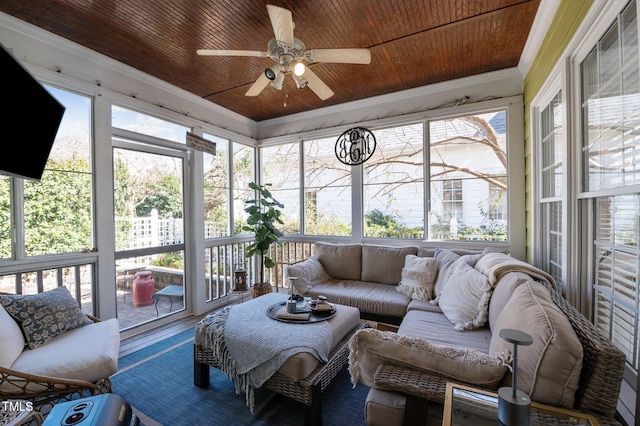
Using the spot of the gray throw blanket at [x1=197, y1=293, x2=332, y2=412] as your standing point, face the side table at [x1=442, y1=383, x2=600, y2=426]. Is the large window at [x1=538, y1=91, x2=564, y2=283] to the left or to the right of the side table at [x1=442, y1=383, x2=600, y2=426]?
left

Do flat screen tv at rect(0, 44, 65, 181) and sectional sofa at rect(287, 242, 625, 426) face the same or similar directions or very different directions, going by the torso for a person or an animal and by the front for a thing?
very different directions

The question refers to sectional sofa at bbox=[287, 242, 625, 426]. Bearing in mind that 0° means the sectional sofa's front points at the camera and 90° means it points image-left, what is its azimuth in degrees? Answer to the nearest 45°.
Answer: approximately 45°

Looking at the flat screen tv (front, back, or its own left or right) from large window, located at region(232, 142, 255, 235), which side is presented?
left

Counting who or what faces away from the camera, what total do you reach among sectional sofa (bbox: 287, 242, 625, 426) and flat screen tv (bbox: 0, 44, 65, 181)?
0

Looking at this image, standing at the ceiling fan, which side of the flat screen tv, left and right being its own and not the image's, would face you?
front

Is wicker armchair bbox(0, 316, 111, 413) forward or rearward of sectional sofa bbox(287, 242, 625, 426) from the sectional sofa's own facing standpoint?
forward

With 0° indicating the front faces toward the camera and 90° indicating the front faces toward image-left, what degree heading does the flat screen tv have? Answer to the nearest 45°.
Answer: approximately 315°

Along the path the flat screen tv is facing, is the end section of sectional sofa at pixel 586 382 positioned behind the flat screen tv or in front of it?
in front

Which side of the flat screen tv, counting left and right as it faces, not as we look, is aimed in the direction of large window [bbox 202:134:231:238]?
left
